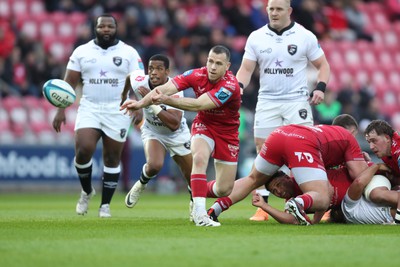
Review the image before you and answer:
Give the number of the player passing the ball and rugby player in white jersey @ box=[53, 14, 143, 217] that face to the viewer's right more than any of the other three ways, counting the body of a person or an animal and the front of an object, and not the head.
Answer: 0

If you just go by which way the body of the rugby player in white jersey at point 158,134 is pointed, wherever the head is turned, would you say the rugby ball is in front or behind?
in front

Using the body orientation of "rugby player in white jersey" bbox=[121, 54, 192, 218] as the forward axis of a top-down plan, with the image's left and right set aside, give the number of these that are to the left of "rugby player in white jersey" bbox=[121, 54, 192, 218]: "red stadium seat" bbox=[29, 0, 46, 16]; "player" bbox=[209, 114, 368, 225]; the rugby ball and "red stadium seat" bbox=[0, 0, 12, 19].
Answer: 1

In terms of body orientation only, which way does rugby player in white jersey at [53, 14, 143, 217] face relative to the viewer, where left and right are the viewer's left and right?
facing the viewer

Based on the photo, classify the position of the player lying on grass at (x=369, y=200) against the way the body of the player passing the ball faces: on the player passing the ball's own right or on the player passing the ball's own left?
on the player passing the ball's own left

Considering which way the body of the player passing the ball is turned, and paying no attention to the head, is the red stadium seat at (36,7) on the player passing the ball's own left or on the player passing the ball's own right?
on the player passing the ball's own right

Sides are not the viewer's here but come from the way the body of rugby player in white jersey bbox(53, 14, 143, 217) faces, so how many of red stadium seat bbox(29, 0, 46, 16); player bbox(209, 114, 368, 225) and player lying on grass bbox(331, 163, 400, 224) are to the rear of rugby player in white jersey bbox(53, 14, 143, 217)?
1

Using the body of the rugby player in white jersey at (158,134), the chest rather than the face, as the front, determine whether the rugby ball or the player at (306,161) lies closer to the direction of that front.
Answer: the rugby ball

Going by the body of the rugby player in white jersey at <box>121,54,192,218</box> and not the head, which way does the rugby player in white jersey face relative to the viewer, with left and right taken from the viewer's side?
facing the viewer and to the left of the viewer

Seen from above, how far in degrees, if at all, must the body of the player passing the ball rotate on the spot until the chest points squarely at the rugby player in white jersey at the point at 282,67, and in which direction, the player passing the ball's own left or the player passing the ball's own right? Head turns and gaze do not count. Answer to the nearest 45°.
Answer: approximately 180°

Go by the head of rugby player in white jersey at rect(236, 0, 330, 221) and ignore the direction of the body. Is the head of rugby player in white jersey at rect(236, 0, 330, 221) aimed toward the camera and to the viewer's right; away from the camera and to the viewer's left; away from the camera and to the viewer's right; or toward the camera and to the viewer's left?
toward the camera and to the viewer's left

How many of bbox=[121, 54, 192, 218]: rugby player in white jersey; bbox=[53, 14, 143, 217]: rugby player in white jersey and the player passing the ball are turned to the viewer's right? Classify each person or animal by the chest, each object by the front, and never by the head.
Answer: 0

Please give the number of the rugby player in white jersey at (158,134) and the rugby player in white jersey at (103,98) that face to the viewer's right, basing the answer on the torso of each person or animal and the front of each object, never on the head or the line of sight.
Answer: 0
